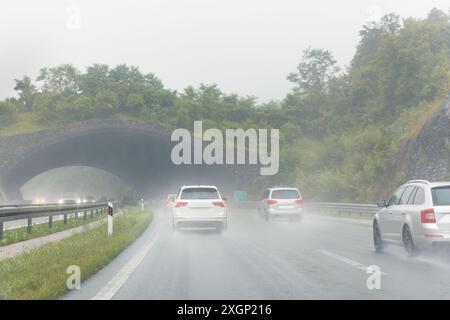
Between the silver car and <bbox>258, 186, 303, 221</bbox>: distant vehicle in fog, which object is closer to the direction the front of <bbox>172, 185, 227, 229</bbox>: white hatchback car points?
the distant vehicle in fog

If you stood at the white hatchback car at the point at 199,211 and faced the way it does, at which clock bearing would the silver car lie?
The silver car is roughly at 5 o'clock from the white hatchback car.

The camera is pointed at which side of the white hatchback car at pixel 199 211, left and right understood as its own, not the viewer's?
back

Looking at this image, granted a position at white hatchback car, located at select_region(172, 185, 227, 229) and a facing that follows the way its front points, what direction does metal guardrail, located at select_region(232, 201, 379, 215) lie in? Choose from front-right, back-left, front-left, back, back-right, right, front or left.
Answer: front-right

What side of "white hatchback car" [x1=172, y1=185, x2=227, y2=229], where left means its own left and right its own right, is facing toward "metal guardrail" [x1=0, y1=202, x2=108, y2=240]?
left

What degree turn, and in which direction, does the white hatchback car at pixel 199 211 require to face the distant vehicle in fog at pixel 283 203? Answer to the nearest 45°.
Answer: approximately 45° to its right

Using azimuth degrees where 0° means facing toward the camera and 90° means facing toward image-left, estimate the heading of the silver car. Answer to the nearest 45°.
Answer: approximately 135°

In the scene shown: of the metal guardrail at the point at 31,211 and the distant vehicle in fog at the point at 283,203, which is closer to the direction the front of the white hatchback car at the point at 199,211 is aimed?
the distant vehicle in fog

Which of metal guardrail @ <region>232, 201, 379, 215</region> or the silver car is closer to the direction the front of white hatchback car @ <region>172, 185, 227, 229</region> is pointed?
the metal guardrail
